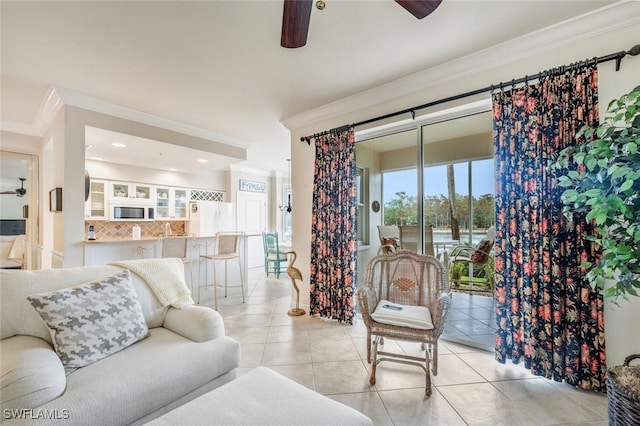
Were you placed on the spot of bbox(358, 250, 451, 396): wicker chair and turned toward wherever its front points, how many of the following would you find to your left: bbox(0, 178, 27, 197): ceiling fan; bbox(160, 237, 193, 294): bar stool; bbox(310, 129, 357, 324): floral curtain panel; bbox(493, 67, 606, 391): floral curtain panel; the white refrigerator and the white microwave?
1

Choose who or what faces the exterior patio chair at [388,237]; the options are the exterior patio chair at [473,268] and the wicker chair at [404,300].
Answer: the exterior patio chair at [473,268]

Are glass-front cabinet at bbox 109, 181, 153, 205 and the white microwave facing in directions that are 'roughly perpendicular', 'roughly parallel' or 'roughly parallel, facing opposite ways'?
roughly parallel

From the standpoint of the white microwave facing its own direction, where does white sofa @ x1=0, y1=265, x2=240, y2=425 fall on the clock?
The white sofa is roughly at 12 o'clock from the white microwave.

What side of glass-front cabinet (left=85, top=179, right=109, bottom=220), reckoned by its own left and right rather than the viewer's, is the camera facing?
front

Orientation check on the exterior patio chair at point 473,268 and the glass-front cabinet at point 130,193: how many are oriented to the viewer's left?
1

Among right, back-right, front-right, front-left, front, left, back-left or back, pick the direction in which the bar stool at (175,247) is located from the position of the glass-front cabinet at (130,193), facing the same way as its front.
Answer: front

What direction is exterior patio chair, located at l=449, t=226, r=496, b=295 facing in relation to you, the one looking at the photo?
facing to the left of the viewer

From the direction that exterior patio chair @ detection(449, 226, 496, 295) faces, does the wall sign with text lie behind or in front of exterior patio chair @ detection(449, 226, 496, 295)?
in front

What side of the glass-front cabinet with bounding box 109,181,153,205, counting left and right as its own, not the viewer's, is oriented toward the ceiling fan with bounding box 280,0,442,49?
front

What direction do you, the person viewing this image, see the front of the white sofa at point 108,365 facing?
facing the viewer and to the right of the viewer

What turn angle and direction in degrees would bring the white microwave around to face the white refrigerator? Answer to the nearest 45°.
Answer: approximately 90° to its left

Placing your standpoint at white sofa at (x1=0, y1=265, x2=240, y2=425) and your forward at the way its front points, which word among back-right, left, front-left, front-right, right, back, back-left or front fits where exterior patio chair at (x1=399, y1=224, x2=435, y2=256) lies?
front-left

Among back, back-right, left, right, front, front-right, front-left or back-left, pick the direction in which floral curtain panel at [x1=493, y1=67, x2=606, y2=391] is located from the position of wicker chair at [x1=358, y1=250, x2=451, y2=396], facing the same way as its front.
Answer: left

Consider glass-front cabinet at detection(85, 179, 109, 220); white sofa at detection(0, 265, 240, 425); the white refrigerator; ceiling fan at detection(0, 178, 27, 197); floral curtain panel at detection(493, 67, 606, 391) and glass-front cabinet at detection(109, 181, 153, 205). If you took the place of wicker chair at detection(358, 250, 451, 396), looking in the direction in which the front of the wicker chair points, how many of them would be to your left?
1

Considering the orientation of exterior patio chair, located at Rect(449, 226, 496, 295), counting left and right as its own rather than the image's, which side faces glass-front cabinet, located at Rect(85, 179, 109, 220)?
front

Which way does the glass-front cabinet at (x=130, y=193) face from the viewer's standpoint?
toward the camera

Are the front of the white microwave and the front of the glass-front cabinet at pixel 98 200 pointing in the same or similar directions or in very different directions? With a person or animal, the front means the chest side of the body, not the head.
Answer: same or similar directions

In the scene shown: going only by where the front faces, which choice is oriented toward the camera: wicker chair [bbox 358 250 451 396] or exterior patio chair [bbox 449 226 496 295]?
the wicker chair
